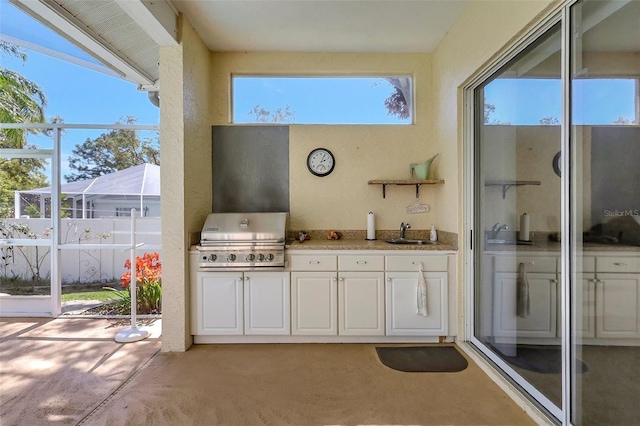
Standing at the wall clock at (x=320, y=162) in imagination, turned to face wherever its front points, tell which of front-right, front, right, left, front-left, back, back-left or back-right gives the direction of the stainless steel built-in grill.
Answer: front-right

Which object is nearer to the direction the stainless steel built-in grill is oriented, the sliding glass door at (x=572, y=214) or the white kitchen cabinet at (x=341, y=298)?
the sliding glass door

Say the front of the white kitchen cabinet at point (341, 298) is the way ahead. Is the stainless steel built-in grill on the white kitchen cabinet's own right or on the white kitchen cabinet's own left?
on the white kitchen cabinet's own right

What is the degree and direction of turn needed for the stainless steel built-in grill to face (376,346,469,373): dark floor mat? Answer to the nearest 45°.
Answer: approximately 45° to its left

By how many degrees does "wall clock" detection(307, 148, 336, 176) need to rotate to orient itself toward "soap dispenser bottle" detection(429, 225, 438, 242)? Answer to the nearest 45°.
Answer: approximately 90° to its left

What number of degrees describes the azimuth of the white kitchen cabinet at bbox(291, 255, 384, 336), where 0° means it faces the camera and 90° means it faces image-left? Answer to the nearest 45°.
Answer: approximately 0°

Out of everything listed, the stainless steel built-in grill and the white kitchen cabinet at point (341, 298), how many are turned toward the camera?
2

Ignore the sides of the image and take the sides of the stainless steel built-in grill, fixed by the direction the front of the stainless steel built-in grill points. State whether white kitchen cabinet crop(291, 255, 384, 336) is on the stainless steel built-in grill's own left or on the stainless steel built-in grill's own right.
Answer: on the stainless steel built-in grill's own left

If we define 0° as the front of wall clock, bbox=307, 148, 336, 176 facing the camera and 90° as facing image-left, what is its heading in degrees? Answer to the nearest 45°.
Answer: approximately 0°

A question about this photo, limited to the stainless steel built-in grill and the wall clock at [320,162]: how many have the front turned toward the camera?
2

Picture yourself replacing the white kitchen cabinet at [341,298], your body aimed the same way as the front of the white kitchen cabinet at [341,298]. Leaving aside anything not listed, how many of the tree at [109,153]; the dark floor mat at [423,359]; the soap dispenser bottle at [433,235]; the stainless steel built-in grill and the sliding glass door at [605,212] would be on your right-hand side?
2
